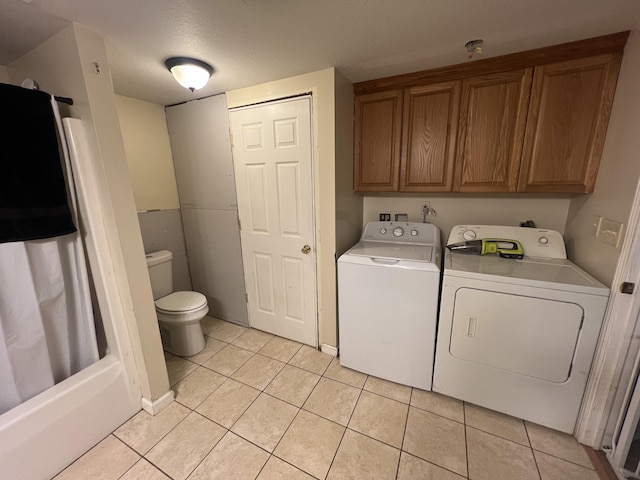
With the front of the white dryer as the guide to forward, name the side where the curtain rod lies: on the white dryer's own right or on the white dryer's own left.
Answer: on the white dryer's own right

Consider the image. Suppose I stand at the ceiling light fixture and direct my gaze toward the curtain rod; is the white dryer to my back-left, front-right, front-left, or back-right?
back-left

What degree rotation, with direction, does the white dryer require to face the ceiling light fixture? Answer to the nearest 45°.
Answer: approximately 45° to its right

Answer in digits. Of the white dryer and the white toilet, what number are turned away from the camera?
0

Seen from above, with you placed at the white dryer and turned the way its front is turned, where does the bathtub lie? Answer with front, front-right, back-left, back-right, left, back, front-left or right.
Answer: front-right

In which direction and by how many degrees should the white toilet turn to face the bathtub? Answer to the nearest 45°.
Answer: approximately 90° to its right

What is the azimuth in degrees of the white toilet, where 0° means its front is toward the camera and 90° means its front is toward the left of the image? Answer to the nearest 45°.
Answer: approximately 315°

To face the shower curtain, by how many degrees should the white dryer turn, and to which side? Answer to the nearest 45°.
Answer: approximately 45° to its right

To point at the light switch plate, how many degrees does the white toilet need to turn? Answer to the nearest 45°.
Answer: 0° — it already faces it
